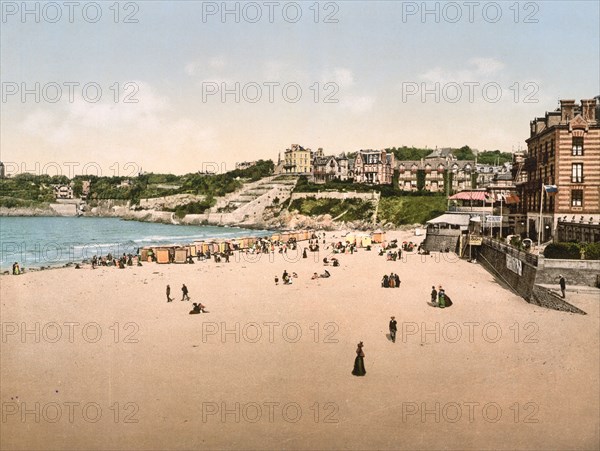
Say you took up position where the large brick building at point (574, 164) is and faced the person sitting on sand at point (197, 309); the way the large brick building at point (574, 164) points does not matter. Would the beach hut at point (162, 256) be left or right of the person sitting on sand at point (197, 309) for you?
right

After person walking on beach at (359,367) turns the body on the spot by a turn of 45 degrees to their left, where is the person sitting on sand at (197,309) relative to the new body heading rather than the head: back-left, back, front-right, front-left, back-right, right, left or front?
front

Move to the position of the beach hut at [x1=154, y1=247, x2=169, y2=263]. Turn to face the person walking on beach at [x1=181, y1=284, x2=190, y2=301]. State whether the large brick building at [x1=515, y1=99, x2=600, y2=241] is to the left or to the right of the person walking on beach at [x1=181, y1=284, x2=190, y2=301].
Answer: left

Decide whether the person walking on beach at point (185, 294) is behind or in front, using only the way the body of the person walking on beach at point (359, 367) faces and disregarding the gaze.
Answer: in front

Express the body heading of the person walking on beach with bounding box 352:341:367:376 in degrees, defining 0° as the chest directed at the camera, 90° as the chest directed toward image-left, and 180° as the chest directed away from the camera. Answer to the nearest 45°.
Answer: approximately 180°

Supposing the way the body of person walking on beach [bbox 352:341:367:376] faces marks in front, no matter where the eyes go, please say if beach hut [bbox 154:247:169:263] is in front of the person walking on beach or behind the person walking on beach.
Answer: in front

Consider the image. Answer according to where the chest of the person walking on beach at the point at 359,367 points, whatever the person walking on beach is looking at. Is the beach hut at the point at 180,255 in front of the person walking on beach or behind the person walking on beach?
in front
